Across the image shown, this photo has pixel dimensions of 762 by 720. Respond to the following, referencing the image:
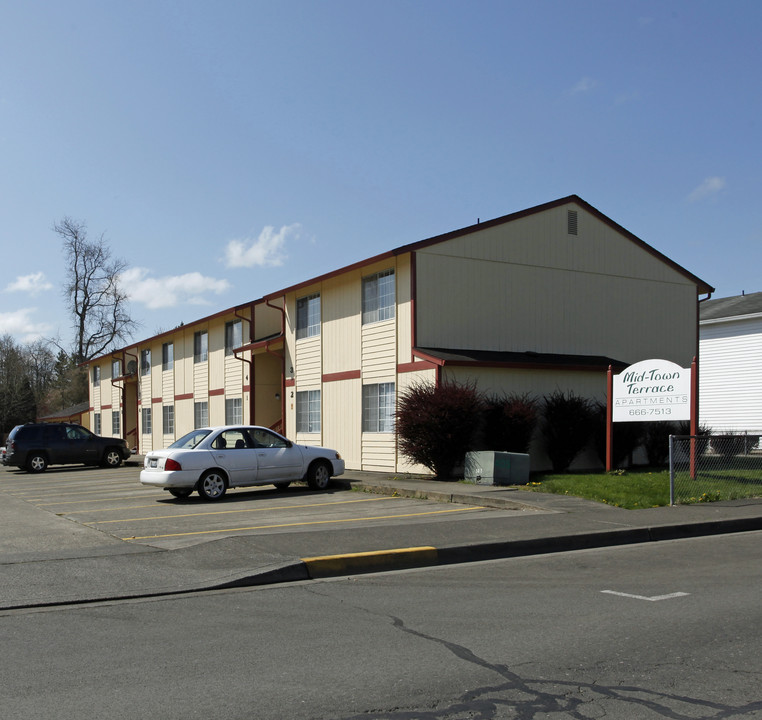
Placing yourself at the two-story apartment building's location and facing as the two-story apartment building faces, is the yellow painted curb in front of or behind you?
in front

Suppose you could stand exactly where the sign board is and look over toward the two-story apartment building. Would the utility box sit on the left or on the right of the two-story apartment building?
left

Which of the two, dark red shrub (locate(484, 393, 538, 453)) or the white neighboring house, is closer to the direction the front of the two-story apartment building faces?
the dark red shrub

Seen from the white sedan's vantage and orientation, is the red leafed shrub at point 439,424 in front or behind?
in front

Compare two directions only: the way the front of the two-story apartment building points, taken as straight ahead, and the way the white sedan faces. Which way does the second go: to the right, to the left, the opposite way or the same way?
the opposite way

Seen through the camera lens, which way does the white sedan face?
facing away from the viewer and to the right of the viewer

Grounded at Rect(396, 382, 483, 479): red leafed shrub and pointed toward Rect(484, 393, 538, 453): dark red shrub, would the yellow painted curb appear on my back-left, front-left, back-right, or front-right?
back-right

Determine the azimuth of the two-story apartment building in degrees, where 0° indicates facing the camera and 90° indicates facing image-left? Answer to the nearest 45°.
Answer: approximately 45°
